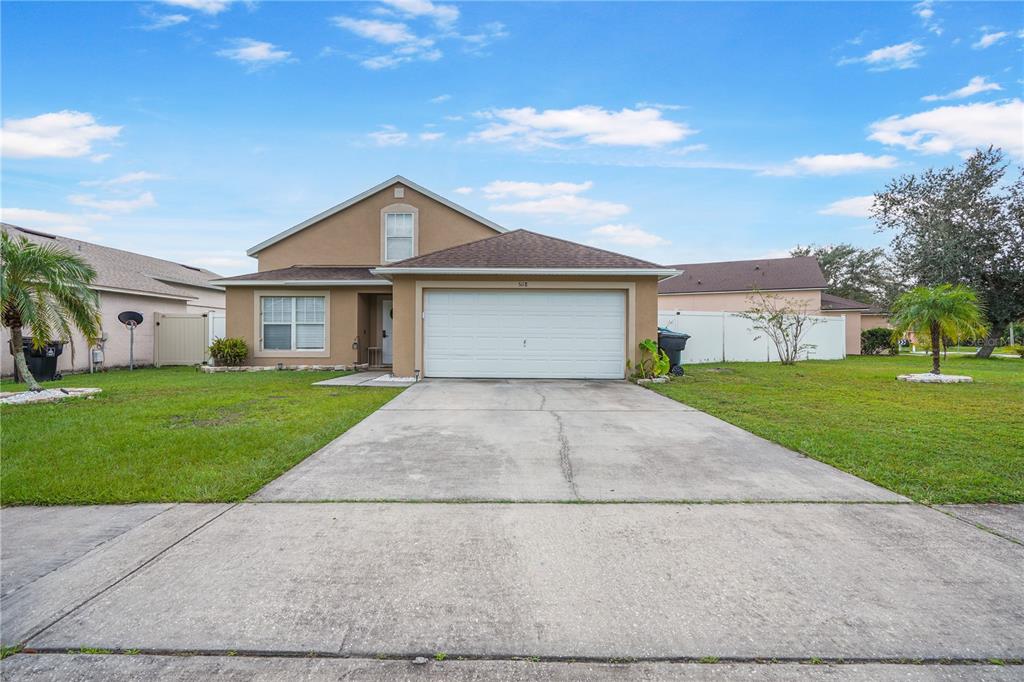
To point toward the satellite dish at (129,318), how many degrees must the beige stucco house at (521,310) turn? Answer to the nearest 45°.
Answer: approximately 135° to its right

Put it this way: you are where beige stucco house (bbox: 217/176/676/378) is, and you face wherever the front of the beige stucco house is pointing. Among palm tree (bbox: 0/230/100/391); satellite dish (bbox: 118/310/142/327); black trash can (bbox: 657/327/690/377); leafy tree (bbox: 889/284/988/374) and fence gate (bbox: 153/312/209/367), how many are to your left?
2

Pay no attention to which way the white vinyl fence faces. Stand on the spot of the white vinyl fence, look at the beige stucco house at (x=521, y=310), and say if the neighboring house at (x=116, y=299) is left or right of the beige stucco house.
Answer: right

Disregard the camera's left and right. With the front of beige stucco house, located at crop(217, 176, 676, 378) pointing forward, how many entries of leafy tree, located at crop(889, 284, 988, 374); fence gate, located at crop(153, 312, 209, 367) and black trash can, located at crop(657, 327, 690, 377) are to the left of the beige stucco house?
2

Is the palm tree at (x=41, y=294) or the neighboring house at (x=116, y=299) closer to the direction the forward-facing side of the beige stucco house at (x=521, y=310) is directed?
the palm tree

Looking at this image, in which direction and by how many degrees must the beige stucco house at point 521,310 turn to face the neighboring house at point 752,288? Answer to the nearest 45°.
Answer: approximately 135° to its left

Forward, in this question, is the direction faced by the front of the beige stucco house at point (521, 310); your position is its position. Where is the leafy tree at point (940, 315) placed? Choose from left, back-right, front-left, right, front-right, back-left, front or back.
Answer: left

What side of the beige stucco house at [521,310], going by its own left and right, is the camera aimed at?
front

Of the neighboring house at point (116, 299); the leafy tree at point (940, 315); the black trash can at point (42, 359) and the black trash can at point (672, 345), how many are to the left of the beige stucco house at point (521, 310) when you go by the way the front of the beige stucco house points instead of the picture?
2

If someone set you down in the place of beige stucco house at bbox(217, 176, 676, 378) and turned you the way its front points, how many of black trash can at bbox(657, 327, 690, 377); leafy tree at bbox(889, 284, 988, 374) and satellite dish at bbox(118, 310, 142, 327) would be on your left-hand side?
2

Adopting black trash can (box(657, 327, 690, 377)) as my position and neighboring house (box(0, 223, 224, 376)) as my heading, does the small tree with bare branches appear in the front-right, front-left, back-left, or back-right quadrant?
back-right

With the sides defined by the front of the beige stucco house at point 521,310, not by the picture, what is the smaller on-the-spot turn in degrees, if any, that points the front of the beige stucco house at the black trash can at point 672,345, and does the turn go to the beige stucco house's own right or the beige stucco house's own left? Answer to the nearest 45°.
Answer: approximately 90° to the beige stucco house's own left
